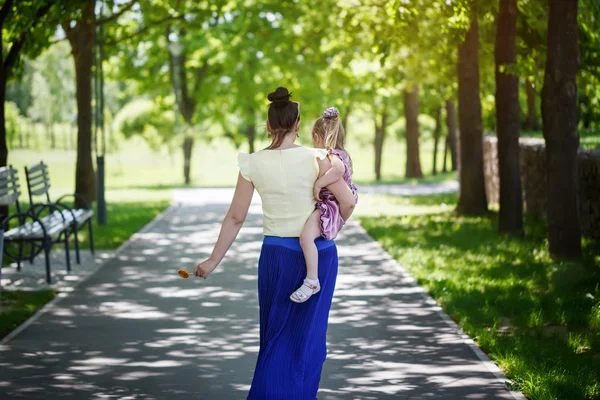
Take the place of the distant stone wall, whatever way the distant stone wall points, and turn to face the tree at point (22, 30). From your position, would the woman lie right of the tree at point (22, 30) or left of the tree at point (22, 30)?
left

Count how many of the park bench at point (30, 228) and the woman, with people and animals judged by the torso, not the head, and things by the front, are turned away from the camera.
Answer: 1

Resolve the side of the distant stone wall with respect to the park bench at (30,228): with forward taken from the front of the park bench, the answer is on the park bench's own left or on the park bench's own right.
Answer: on the park bench's own left

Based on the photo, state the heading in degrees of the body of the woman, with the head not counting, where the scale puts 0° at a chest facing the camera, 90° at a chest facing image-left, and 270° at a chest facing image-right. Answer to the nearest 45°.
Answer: approximately 180°

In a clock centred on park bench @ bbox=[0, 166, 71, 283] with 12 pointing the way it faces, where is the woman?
The woman is roughly at 1 o'clock from the park bench.

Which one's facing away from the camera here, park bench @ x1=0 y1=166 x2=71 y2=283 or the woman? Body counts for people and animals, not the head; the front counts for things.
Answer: the woman

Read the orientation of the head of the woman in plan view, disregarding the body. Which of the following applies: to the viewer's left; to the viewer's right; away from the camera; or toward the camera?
away from the camera

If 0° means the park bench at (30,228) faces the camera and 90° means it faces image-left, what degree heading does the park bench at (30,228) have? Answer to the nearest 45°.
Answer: approximately 315°

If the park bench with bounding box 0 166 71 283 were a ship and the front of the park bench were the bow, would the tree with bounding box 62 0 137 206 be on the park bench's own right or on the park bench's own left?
on the park bench's own left
